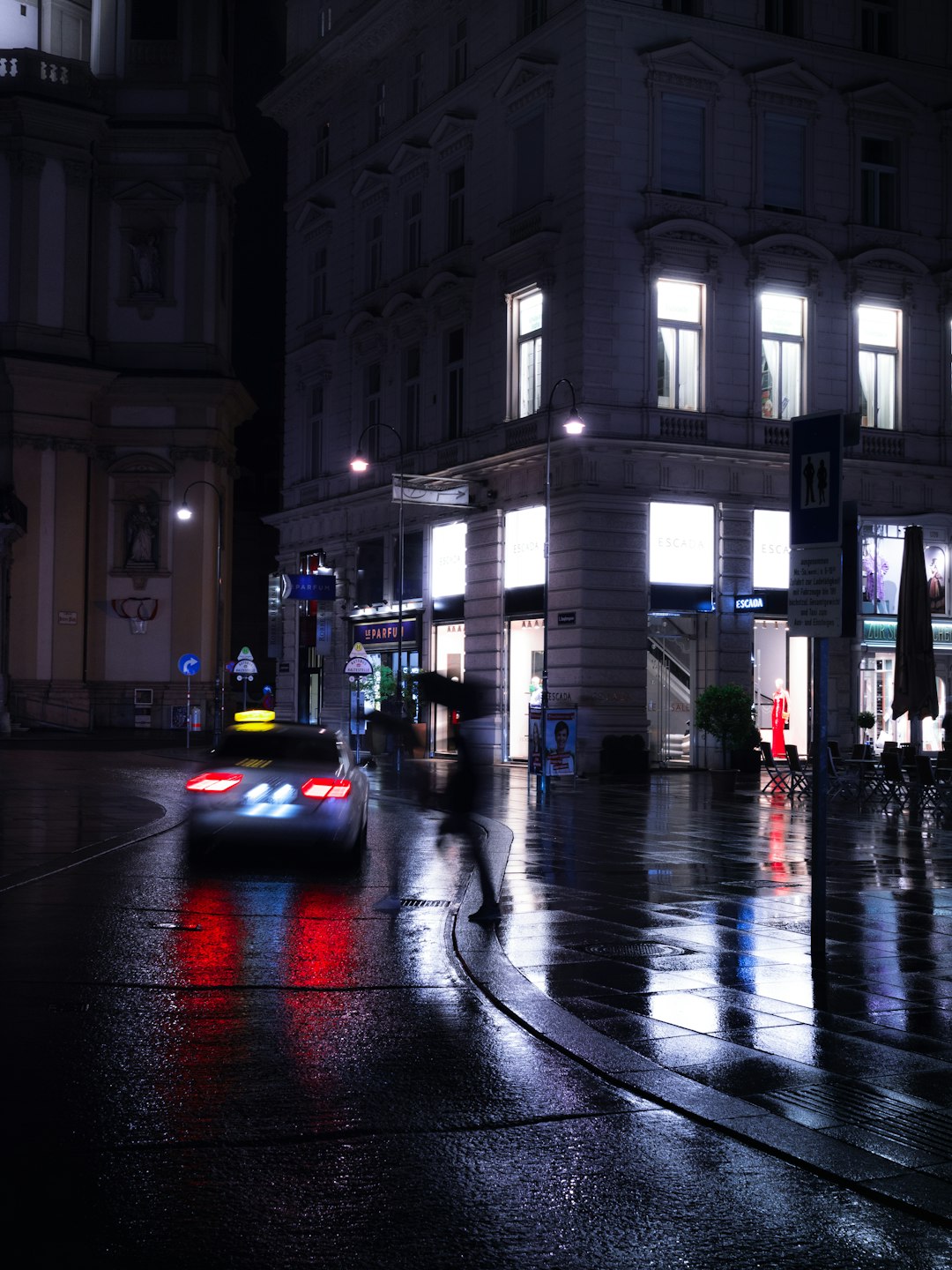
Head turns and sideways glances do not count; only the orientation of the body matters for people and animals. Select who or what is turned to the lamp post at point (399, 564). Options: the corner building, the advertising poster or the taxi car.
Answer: the taxi car

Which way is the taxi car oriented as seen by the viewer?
away from the camera

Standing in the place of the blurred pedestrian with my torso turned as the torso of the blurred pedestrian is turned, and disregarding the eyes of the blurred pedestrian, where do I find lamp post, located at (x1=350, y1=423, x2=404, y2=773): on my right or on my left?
on my right

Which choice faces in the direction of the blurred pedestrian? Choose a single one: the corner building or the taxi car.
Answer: the corner building

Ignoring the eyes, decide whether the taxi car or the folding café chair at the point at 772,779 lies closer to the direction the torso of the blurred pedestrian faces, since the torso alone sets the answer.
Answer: the taxi car

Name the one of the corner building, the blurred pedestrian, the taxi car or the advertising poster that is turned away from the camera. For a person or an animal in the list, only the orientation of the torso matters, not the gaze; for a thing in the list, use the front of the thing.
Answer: the taxi car

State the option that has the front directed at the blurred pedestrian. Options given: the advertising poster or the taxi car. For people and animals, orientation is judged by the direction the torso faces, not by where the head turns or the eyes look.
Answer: the advertising poster

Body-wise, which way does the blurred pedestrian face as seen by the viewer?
to the viewer's left

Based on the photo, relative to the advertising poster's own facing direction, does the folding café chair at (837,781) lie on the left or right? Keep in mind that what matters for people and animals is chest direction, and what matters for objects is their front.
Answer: on its left

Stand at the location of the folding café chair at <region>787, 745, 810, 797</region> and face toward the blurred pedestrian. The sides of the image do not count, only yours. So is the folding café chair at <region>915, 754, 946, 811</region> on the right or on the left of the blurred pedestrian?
left

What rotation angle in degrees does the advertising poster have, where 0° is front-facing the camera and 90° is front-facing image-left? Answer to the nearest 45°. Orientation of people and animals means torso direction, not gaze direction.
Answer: approximately 0°
